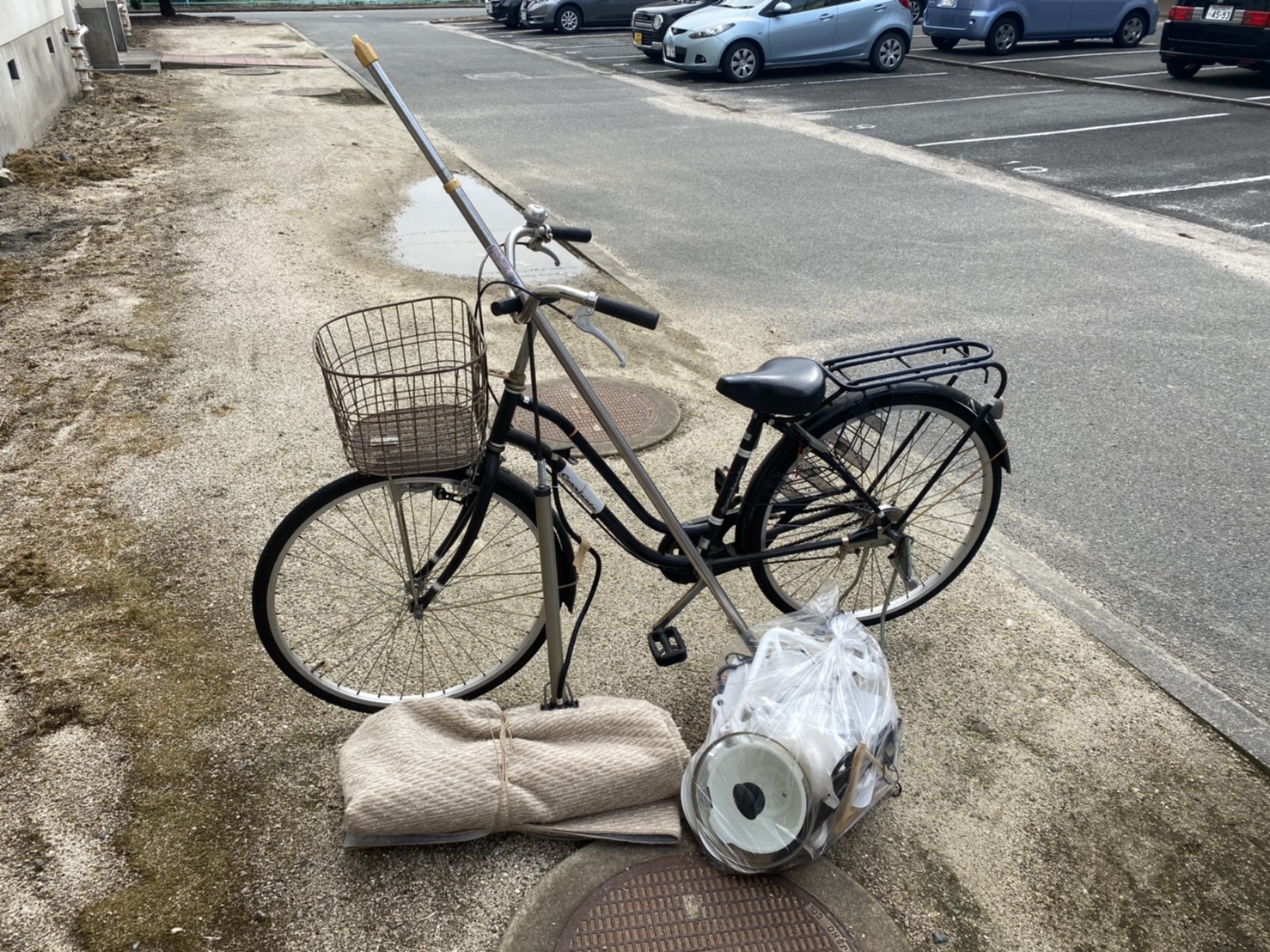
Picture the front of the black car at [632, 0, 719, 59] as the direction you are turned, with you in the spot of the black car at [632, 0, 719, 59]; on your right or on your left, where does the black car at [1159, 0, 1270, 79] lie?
on your left

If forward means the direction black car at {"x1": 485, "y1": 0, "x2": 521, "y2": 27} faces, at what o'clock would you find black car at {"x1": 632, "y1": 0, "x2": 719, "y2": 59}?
black car at {"x1": 632, "y1": 0, "x2": 719, "y2": 59} is roughly at 10 o'clock from black car at {"x1": 485, "y1": 0, "x2": 521, "y2": 27}.

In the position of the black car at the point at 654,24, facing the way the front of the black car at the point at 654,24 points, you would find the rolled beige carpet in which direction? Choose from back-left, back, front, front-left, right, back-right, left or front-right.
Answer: front-left

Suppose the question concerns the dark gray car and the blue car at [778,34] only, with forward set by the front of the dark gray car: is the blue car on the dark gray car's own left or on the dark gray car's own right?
on the dark gray car's own left

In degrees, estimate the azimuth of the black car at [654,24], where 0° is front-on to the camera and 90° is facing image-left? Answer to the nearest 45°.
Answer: approximately 45°

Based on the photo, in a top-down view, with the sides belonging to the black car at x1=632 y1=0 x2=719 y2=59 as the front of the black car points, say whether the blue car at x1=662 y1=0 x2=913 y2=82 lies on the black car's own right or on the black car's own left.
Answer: on the black car's own left

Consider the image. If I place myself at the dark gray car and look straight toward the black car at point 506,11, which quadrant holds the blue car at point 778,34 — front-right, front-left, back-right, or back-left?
back-left

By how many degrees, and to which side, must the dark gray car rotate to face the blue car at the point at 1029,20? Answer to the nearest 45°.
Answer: approximately 90° to its left

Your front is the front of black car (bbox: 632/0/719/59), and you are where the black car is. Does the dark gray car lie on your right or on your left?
on your right

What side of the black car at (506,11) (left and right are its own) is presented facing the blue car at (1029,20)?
left

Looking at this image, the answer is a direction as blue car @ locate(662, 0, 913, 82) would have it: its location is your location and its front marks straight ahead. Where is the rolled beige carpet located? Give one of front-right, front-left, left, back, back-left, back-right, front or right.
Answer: front-left

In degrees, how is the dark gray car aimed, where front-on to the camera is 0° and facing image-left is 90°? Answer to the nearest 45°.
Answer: approximately 45°

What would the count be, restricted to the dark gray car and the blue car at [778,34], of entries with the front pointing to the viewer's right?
0

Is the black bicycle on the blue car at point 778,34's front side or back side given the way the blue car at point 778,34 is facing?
on the front side

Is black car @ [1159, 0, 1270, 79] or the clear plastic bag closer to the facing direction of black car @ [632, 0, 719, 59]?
the clear plastic bag
